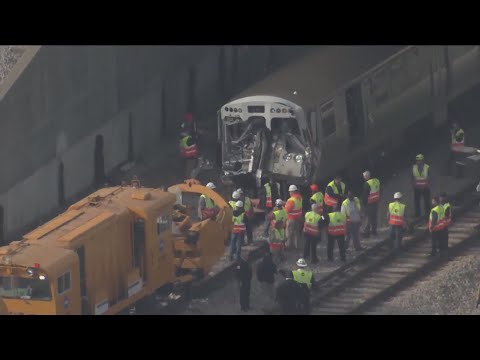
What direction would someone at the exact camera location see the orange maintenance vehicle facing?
facing the viewer and to the left of the viewer

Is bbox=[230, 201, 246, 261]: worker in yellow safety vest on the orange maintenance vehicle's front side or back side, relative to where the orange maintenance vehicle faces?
on the back side

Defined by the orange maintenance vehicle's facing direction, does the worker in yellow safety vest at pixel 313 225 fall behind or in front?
behind
